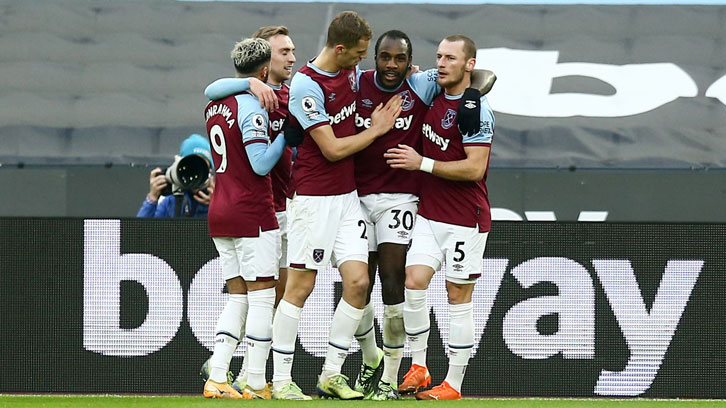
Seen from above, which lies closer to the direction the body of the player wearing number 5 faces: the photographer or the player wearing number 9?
the player wearing number 9

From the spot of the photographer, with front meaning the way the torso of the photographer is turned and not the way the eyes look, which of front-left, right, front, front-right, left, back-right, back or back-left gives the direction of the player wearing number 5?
front-left

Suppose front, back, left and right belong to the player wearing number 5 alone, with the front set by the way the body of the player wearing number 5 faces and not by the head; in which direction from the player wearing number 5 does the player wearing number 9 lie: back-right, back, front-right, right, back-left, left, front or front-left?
front-right

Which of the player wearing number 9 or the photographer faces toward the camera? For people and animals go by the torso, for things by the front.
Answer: the photographer

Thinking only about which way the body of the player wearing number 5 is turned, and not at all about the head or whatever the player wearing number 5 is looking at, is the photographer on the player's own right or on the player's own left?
on the player's own right

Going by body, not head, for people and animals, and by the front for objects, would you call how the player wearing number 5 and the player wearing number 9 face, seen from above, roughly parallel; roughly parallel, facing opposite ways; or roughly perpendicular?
roughly parallel, facing opposite ways

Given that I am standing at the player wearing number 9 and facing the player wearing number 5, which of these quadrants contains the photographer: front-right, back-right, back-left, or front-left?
back-left

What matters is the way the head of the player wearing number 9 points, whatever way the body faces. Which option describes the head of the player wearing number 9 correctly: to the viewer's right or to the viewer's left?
to the viewer's right

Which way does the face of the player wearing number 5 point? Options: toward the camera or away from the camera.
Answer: toward the camera

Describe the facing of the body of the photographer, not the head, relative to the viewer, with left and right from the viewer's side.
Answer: facing the viewer

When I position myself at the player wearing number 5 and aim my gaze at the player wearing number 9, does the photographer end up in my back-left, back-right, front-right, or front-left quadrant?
front-right

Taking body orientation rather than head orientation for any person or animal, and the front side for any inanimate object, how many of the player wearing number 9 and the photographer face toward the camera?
1

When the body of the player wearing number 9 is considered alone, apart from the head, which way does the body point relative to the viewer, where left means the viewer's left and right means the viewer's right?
facing away from the viewer and to the right of the viewer

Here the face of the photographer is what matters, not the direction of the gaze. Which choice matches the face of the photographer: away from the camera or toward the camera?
toward the camera

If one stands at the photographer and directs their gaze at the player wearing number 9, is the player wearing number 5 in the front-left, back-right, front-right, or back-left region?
front-left

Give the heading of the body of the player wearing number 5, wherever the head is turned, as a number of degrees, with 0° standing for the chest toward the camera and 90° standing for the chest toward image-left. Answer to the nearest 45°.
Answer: approximately 45°

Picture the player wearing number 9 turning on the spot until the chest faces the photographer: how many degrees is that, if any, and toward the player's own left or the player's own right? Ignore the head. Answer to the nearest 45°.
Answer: approximately 45° to the player's own left
